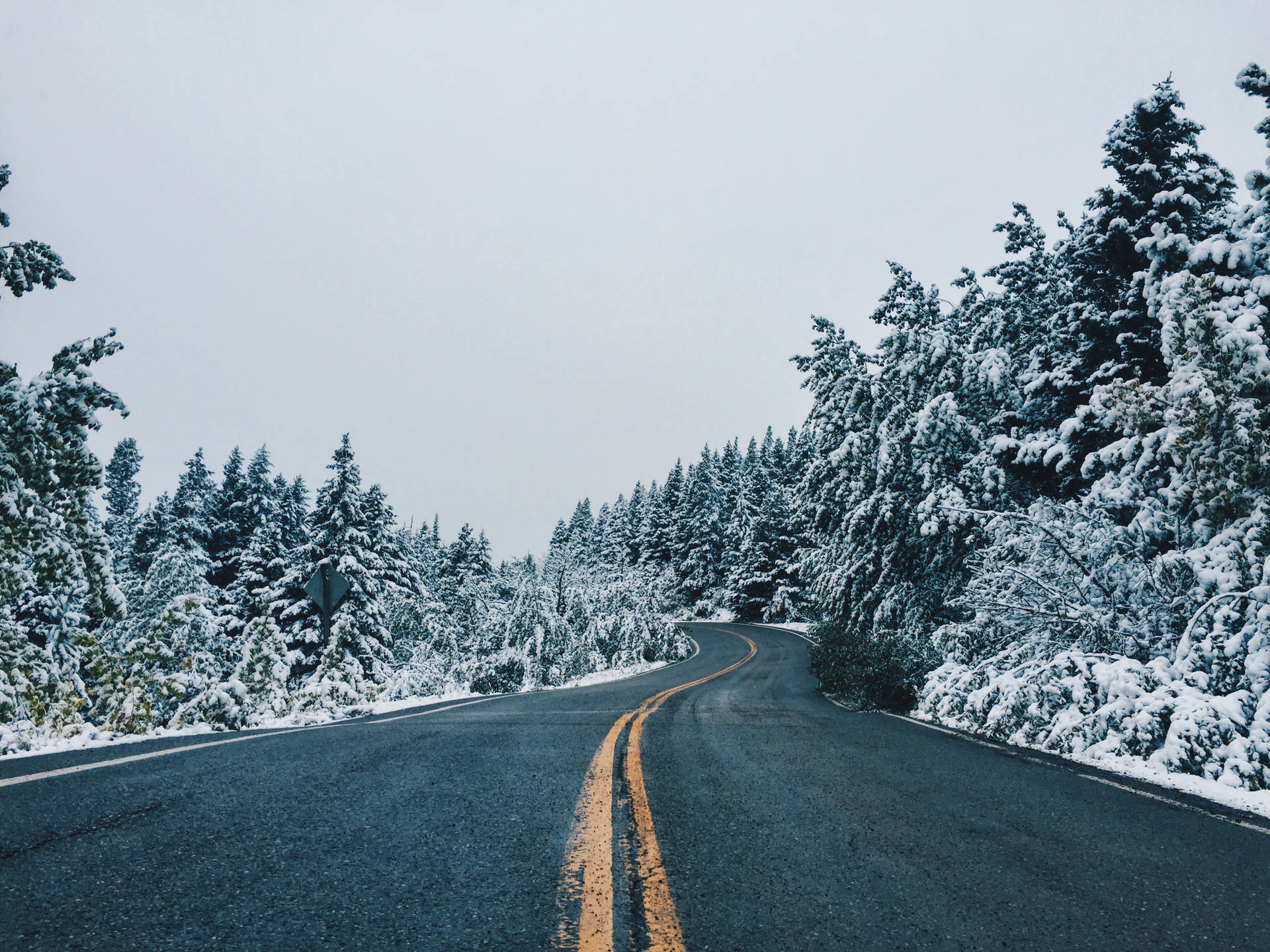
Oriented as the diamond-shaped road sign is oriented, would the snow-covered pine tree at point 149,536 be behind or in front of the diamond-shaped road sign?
in front

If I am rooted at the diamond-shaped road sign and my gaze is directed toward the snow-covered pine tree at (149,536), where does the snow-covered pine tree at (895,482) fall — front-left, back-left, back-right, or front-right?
back-right

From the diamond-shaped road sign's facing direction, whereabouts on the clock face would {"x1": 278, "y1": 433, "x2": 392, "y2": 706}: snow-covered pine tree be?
The snow-covered pine tree is roughly at 12 o'clock from the diamond-shaped road sign.

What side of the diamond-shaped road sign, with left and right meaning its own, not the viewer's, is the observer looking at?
back

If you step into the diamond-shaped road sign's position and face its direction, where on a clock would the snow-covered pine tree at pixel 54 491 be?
The snow-covered pine tree is roughly at 7 o'clock from the diamond-shaped road sign.
